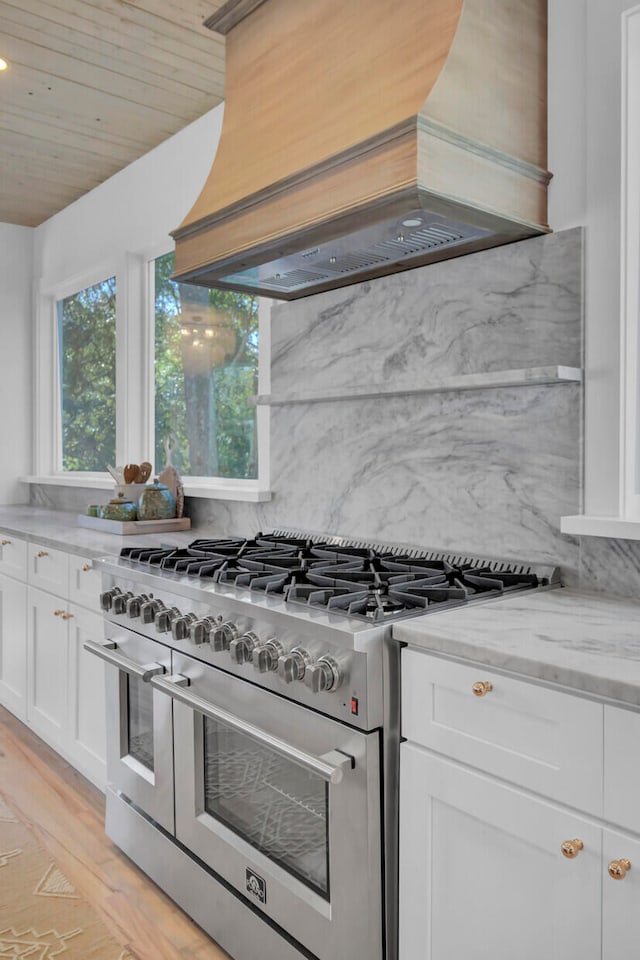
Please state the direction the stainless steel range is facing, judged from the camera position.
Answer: facing the viewer and to the left of the viewer

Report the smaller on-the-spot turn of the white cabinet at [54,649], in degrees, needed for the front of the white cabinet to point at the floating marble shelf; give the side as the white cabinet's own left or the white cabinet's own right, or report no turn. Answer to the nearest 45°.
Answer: approximately 90° to the white cabinet's own left

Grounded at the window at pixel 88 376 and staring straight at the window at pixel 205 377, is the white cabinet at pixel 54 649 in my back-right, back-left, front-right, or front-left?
front-right

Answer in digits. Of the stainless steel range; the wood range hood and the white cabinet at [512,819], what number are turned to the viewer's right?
0

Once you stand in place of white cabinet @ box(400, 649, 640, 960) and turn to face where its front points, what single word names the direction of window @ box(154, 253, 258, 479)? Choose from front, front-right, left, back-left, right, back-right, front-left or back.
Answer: right

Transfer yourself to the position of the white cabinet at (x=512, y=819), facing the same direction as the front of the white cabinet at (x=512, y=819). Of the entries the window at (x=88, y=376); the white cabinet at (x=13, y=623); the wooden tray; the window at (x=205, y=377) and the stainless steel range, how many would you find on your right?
5

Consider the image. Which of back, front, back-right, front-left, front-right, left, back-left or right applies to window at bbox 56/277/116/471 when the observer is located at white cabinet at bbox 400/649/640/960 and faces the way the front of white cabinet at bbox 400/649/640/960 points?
right

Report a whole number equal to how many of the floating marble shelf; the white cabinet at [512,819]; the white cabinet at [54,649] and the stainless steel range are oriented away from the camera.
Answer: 0

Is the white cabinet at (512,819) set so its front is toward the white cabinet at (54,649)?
no

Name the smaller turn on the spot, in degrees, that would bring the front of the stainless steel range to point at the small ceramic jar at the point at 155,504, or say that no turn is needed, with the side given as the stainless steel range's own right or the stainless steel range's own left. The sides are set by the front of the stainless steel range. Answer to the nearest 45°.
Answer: approximately 135° to the stainless steel range's own right

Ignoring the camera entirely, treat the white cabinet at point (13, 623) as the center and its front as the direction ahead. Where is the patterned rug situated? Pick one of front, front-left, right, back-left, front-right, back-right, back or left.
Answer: front-left

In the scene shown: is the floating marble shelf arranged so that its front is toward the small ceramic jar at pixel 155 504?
no

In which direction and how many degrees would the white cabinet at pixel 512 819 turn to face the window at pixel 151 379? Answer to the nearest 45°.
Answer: approximately 90° to its right

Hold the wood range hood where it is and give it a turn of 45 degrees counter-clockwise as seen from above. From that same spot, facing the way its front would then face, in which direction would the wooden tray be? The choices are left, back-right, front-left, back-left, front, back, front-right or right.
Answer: back-right

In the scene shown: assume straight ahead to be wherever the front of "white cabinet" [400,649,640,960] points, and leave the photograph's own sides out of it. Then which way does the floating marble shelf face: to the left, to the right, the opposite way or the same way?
the same way

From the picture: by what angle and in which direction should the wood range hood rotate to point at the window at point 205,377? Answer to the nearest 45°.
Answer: approximately 90° to its right

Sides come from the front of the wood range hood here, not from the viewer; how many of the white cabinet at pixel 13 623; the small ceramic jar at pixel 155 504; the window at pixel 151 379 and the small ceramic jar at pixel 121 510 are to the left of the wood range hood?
0
